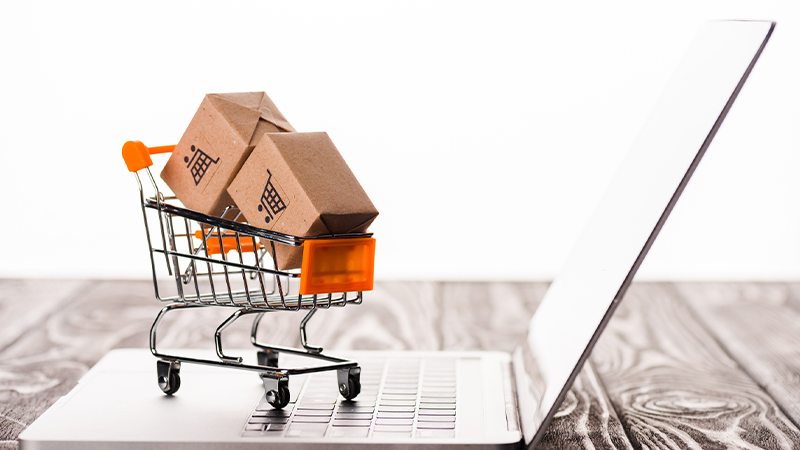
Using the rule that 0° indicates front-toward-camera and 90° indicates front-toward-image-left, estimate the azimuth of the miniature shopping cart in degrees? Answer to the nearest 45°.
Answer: approximately 315°
